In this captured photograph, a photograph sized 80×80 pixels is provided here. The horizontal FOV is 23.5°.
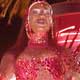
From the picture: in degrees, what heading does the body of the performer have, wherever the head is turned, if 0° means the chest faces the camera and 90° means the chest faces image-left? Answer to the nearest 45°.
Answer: approximately 0°
